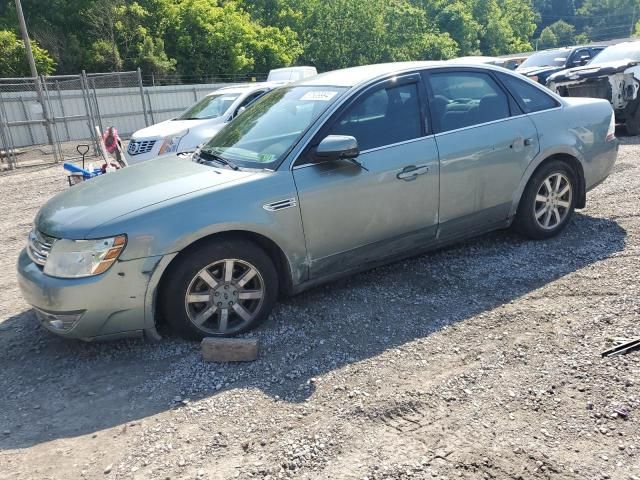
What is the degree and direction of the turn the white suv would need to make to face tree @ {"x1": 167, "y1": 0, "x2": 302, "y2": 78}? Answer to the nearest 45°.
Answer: approximately 135° to its right

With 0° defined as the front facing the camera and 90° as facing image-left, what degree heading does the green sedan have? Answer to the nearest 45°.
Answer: approximately 45°

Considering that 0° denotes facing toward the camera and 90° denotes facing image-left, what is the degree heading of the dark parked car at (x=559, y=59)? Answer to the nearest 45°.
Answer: approximately 45°

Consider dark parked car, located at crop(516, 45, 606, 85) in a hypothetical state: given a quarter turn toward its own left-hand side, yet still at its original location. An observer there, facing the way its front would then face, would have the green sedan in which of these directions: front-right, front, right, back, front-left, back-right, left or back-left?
front-right

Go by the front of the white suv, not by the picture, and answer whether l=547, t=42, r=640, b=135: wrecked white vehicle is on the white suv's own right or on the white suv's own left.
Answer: on the white suv's own left

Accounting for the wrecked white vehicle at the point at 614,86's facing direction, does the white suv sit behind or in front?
in front

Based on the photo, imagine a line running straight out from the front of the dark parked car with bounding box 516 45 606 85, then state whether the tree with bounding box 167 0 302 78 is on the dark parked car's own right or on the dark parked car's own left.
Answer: on the dark parked car's own right

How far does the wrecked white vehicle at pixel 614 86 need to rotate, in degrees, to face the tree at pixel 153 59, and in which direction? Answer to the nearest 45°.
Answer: approximately 90° to its right

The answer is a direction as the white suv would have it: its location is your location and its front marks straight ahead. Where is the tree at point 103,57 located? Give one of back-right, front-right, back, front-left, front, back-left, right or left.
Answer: back-right

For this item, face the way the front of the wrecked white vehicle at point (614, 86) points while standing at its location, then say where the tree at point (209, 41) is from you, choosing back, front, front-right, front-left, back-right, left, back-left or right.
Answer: right

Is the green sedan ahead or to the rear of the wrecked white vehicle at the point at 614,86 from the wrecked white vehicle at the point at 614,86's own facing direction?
ahead

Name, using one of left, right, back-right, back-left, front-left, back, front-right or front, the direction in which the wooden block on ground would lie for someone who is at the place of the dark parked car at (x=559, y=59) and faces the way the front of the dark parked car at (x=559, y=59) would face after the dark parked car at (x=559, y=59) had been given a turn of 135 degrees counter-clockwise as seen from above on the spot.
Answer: right

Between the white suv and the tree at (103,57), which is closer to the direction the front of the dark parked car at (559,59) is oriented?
the white suv

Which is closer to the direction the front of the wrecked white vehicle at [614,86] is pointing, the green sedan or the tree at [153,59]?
the green sedan
